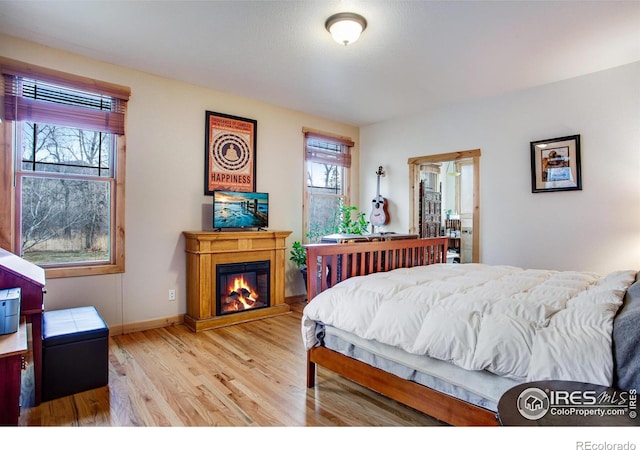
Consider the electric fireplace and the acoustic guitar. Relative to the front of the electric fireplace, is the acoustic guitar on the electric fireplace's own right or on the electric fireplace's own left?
on the electric fireplace's own left

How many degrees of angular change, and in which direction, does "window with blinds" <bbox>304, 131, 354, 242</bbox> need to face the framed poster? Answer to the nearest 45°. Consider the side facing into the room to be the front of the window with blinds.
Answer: approximately 90° to its right

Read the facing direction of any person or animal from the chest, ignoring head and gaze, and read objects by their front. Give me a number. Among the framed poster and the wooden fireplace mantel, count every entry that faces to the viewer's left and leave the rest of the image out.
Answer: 0

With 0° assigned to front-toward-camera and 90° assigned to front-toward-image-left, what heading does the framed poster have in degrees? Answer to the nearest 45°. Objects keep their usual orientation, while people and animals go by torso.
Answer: approximately 315°

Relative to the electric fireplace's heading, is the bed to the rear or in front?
in front

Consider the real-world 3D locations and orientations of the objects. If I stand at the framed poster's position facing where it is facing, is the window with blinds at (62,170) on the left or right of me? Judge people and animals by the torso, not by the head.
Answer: on my right

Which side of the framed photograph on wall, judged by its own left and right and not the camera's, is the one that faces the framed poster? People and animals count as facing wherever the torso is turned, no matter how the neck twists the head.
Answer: front

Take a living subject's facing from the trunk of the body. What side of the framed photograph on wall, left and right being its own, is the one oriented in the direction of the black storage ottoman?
front

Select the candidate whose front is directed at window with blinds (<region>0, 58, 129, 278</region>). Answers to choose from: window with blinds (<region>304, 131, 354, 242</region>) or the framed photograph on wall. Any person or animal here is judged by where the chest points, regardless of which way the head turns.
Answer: the framed photograph on wall

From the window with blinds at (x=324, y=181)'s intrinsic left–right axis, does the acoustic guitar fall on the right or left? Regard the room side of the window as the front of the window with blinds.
on its left

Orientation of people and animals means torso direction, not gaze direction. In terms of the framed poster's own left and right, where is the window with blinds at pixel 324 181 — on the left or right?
on its left
